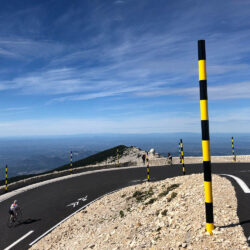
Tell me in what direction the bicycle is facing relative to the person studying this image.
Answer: facing away from the viewer and to the right of the viewer

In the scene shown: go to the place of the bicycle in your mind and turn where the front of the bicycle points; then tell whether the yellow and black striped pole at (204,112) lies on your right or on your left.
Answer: on your right
